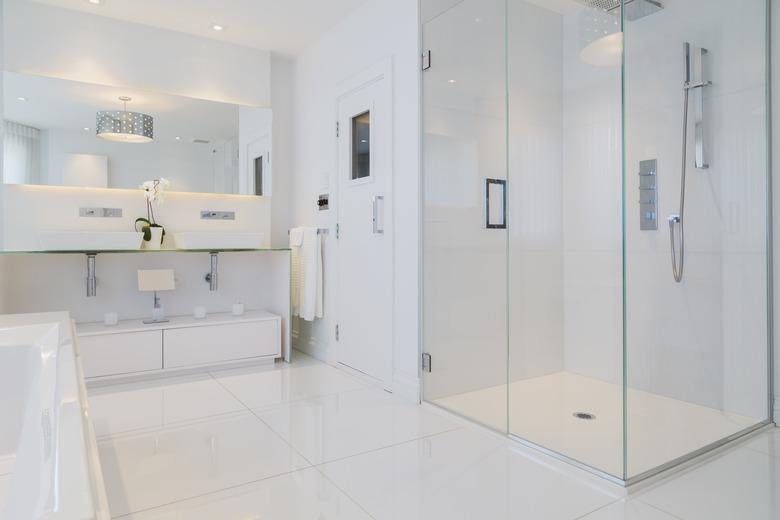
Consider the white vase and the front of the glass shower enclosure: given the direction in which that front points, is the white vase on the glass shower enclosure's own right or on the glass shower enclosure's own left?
on the glass shower enclosure's own right

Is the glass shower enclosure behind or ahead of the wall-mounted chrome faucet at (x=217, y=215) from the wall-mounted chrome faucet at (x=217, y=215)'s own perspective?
ahead

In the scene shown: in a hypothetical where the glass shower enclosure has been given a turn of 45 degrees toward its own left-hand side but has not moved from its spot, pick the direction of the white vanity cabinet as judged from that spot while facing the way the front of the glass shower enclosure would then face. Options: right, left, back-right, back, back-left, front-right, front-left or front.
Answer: right

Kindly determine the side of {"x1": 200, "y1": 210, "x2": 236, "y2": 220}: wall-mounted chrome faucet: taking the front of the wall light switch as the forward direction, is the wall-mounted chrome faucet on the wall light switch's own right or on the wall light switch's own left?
on the wall light switch's own right

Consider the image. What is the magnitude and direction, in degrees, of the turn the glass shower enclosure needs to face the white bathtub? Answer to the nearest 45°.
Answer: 0° — it already faces it

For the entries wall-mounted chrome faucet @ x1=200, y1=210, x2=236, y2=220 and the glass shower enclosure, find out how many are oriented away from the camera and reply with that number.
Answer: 0

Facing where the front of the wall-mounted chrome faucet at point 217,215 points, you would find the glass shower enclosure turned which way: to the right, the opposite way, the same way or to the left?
to the right

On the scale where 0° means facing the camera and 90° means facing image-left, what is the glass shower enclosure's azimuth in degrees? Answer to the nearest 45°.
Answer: approximately 45°

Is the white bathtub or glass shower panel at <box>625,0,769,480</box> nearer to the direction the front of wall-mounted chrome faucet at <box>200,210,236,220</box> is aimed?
the white bathtub

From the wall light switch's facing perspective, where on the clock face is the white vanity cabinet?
The white vanity cabinet is roughly at 1 o'clock from the wall light switch.

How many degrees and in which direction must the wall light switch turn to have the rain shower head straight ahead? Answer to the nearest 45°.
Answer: approximately 90° to its left

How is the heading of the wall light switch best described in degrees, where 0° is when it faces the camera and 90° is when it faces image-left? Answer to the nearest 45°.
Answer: approximately 45°

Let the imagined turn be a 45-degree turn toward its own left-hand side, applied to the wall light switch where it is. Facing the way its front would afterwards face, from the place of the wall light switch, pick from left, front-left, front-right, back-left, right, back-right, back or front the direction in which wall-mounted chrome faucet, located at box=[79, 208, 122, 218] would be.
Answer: right

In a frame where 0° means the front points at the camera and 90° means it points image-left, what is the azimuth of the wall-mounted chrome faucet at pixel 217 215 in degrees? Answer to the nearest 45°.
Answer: approximately 0°

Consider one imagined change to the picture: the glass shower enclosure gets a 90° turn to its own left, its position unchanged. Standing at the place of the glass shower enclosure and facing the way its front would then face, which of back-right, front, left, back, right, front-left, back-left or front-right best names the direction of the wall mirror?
back-right
